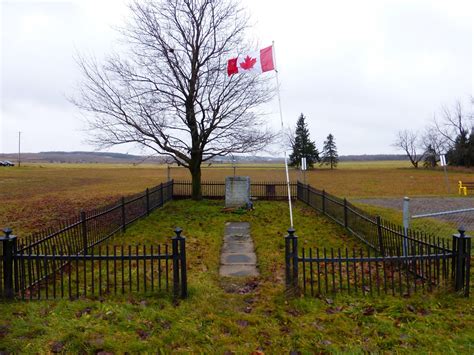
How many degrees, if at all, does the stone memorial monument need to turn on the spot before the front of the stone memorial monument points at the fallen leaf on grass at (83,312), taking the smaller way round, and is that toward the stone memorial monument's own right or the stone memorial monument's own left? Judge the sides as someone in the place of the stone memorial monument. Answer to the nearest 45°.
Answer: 0° — it already faces it

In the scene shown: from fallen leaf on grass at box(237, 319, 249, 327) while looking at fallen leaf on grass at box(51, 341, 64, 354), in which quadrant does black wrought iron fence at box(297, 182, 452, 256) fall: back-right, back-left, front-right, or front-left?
back-right

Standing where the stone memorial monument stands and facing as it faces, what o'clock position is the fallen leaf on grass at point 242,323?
The fallen leaf on grass is roughly at 12 o'clock from the stone memorial monument.

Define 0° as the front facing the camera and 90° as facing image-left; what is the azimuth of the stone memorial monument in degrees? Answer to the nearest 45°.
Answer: approximately 0°

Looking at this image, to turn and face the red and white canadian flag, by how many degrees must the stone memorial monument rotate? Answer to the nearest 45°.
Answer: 0° — it already faces it

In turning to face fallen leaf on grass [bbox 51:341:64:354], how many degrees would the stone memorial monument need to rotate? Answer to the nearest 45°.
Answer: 0° — it already faces it

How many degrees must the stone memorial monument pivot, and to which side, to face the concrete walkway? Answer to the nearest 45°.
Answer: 0° — it already faces it
